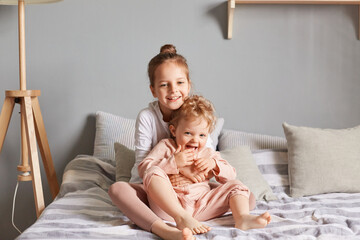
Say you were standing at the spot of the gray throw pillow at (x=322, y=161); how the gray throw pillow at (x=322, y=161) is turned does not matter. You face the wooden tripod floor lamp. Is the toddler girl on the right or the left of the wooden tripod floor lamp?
left

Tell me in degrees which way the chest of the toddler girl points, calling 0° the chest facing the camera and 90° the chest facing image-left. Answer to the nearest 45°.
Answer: approximately 0°

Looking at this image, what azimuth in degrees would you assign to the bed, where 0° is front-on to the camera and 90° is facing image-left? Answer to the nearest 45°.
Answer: approximately 0°

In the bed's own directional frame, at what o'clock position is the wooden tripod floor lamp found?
The wooden tripod floor lamp is roughly at 4 o'clock from the bed.
